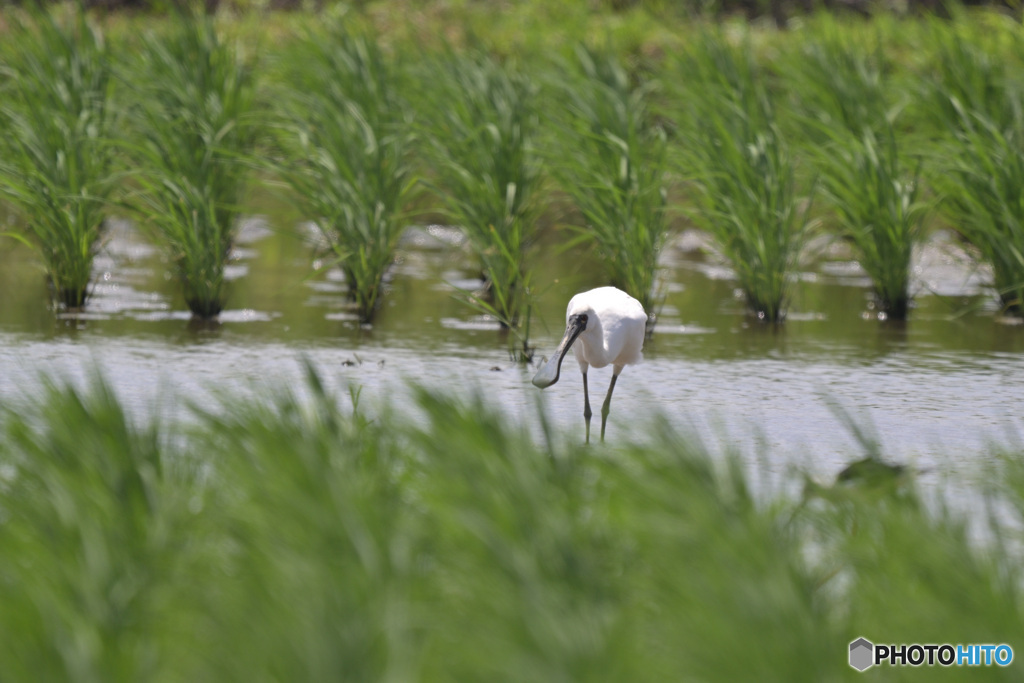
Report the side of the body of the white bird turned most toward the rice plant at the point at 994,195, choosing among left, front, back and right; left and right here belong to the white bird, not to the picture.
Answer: back

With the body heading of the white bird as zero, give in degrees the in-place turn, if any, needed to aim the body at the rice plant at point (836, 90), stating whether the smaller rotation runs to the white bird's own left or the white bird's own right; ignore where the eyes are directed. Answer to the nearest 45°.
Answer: approximately 180°

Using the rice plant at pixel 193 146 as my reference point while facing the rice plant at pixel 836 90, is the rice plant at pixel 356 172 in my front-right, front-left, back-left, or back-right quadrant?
front-right

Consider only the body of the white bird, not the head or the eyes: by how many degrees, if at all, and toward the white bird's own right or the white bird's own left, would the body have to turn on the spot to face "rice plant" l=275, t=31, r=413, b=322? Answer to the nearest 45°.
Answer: approximately 90° to the white bird's own right

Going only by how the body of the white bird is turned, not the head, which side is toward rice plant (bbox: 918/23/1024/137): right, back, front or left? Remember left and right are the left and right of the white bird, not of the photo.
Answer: back

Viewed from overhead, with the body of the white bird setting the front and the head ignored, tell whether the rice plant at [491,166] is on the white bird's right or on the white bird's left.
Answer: on the white bird's right

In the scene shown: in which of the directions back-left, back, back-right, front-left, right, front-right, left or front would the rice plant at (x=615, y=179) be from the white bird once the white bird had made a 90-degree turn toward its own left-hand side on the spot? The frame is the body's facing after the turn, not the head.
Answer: back-left
